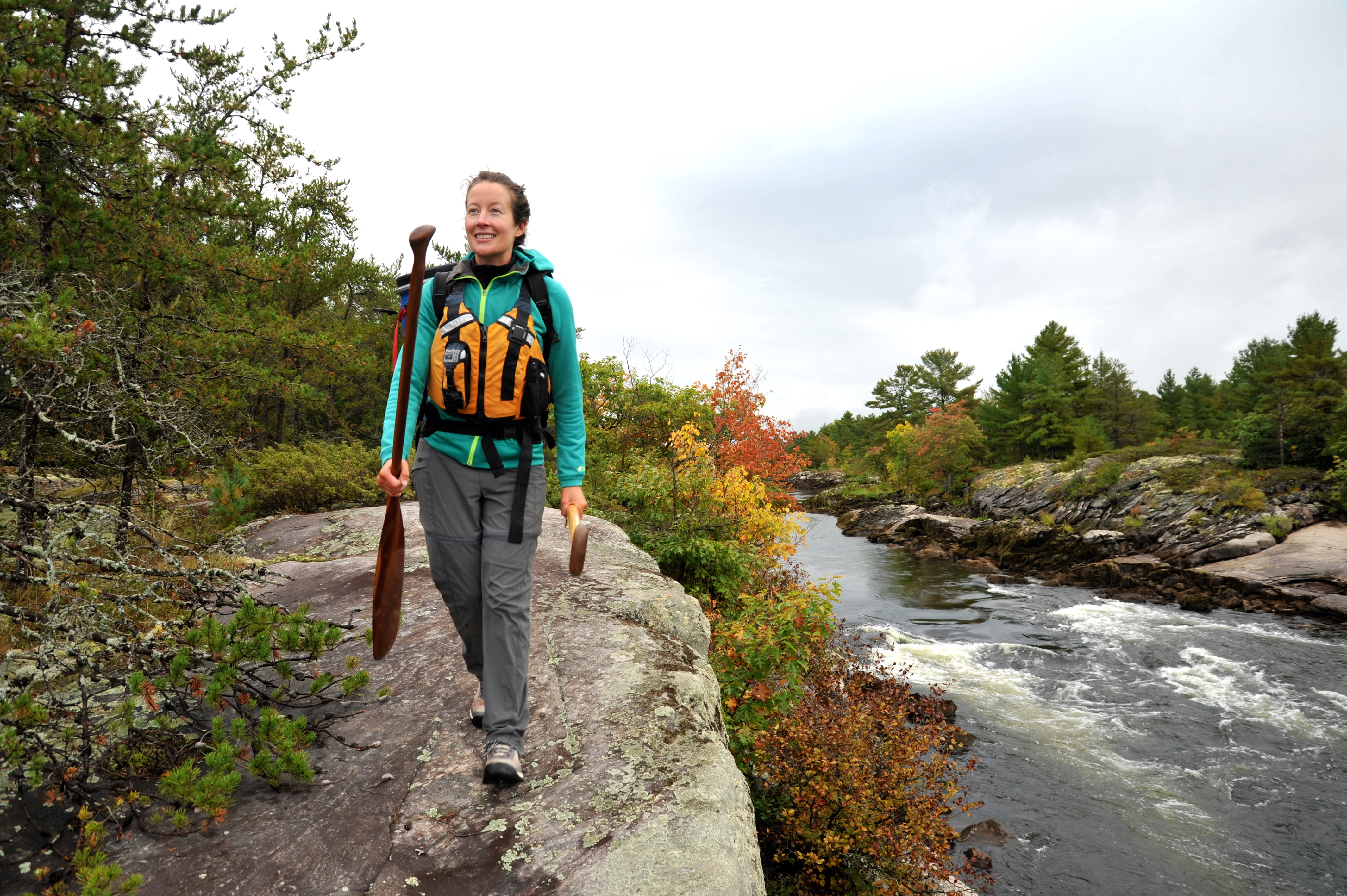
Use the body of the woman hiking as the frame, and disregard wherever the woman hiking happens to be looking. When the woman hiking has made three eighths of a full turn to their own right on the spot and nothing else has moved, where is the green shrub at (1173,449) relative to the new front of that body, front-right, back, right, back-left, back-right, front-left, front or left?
right

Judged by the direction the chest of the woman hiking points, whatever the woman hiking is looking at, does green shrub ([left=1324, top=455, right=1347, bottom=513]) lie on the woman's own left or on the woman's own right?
on the woman's own left

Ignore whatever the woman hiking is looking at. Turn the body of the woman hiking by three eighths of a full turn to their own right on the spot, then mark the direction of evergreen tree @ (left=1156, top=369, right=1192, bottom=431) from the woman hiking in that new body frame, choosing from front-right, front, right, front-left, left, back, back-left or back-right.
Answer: right

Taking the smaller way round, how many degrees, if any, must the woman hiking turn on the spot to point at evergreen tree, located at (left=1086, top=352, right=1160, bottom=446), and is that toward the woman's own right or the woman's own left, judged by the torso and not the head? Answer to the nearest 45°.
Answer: approximately 135° to the woman's own left

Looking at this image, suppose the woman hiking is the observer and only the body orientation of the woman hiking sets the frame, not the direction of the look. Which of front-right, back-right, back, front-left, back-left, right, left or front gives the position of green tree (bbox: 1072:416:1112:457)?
back-left

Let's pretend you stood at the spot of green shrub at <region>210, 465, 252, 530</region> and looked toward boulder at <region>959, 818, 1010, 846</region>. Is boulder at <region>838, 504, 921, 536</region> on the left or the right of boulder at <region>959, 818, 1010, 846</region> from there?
left

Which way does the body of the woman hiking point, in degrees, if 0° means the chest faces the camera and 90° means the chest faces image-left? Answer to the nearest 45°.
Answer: approximately 0°

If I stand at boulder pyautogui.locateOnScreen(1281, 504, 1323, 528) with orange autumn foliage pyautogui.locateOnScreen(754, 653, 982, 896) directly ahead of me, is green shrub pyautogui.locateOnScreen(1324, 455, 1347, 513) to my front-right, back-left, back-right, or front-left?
back-left

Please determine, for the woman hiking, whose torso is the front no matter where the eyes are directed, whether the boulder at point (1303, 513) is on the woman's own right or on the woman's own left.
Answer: on the woman's own left
